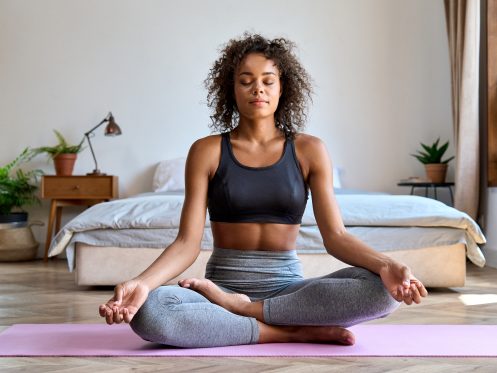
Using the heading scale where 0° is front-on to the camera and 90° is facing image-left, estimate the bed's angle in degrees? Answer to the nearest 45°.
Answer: approximately 0°

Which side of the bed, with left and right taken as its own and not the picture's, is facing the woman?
front

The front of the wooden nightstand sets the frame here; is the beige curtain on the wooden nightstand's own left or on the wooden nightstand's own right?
on the wooden nightstand's own left

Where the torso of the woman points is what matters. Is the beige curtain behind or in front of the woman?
behind

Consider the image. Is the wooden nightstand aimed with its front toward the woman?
yes

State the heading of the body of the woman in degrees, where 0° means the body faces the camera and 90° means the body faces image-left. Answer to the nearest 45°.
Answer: approximately 0°

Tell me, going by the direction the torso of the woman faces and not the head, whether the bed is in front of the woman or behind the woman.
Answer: behind
